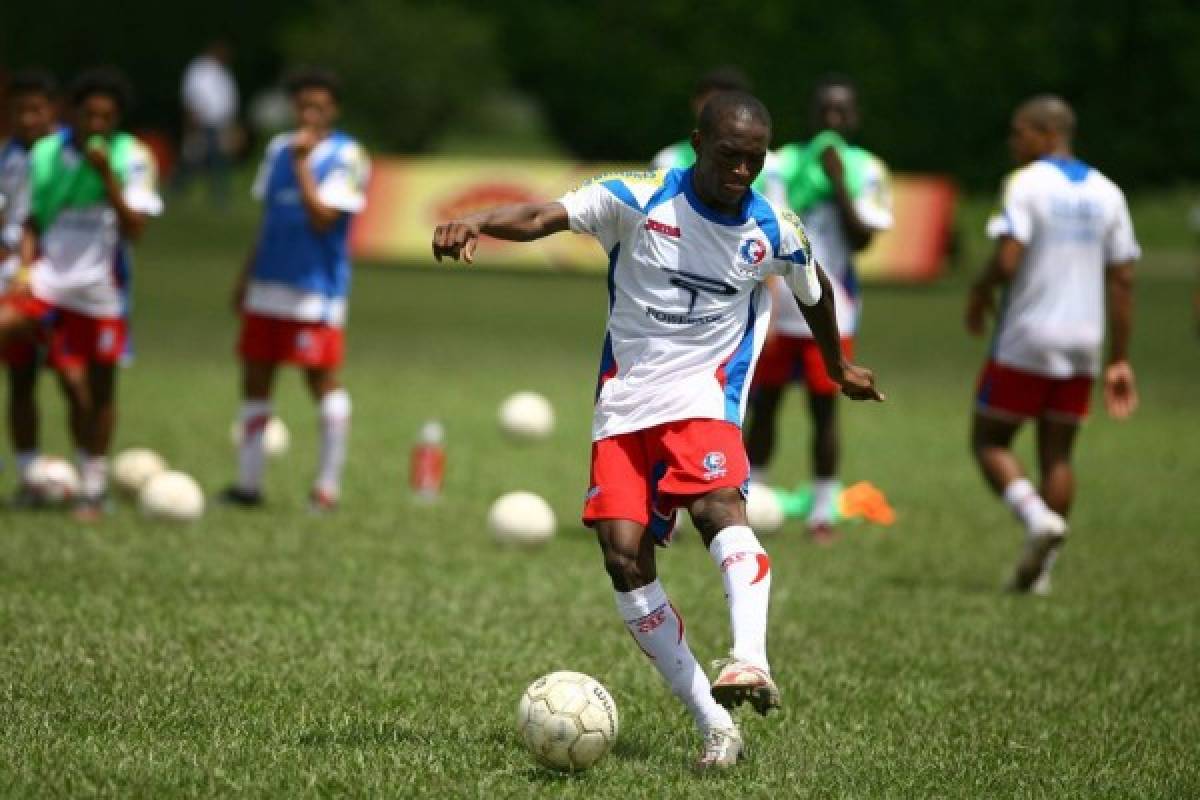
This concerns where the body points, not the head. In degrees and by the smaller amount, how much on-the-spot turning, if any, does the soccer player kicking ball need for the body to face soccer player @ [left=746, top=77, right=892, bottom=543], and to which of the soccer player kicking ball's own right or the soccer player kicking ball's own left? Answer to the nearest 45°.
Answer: approximately 180°

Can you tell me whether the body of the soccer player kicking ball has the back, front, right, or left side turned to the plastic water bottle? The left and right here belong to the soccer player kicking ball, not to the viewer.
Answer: back

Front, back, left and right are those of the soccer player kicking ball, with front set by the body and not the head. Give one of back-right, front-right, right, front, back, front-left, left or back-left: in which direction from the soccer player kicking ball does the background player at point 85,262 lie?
back-right

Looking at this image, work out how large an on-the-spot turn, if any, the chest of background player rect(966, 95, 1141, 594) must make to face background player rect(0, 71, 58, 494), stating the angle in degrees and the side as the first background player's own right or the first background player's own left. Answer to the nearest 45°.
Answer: approximately 45° to the first background player's own left

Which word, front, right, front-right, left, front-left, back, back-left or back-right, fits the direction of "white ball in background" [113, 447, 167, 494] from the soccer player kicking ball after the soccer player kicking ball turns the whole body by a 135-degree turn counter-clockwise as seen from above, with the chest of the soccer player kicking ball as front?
left

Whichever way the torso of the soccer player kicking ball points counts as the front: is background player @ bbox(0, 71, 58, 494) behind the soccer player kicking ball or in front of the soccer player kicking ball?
behind

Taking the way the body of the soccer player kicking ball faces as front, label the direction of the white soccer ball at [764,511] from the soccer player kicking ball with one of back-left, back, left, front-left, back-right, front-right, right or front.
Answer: back

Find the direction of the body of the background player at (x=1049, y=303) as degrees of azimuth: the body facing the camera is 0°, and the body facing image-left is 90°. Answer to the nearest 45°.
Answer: approximately 135°

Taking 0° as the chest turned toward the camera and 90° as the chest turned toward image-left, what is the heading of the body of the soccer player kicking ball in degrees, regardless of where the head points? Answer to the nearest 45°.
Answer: approximately 0°
